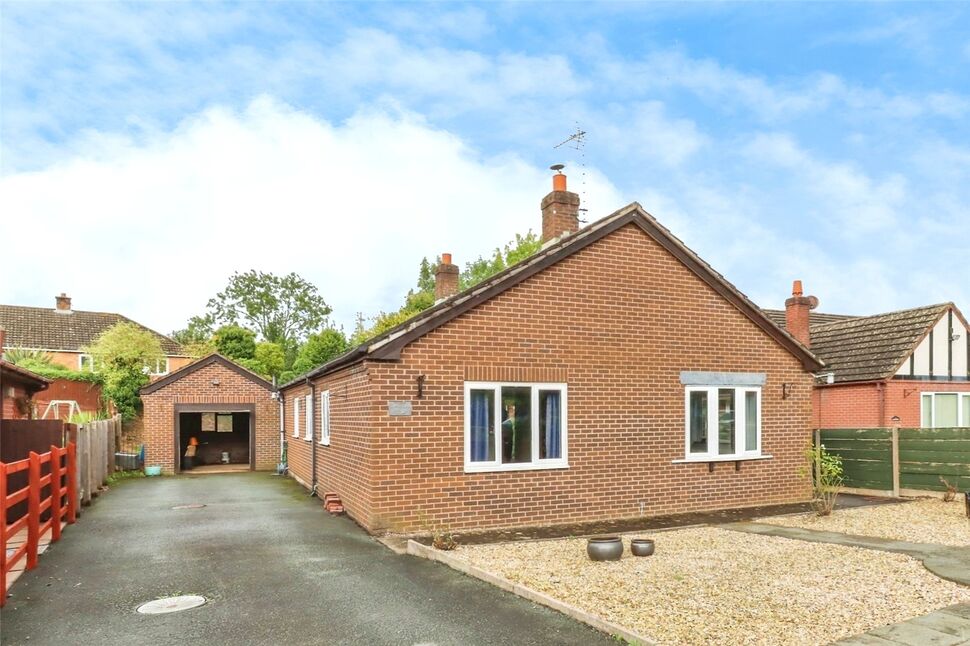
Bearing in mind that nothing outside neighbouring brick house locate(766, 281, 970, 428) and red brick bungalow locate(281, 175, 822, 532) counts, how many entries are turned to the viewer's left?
0

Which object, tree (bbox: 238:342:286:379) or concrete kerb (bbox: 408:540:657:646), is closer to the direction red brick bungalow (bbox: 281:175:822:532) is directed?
the concrete kerb

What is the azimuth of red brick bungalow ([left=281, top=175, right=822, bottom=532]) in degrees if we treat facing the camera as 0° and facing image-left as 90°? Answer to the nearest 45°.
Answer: approximately 315°

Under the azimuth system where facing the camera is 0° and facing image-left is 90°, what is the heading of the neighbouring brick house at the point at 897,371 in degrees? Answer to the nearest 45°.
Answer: approximately 315°

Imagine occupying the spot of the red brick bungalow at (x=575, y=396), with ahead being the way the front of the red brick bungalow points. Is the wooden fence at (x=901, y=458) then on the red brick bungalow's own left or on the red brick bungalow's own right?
on the red brick bungalow's own left

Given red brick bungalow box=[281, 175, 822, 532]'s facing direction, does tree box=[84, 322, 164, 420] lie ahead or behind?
behind

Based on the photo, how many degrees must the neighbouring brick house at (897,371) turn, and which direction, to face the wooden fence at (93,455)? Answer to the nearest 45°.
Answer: approximately 90° to its right

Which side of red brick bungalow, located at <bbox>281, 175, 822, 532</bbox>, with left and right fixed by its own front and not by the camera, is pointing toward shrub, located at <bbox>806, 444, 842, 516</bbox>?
left
